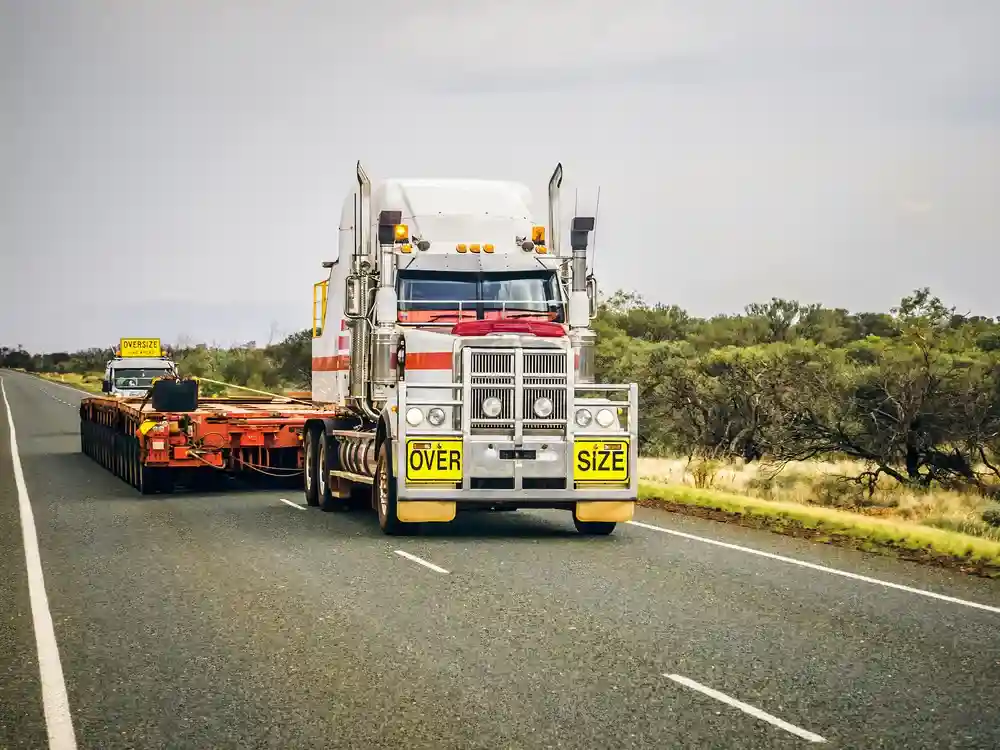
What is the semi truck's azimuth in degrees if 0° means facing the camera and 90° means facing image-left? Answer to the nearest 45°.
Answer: approximately 0°

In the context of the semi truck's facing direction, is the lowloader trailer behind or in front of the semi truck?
behind
